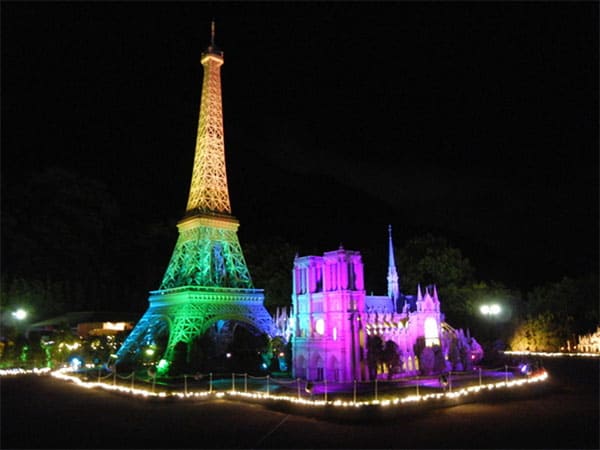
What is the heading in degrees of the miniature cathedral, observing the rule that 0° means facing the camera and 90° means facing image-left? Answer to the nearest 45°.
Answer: approximately 45°
